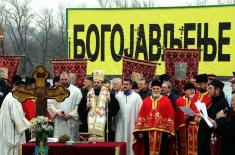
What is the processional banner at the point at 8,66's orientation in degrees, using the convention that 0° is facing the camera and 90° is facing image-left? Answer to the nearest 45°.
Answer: approximately 0°

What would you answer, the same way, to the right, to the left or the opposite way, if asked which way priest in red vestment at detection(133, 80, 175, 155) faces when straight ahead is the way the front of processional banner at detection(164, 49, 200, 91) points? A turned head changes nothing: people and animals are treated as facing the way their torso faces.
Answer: the same way

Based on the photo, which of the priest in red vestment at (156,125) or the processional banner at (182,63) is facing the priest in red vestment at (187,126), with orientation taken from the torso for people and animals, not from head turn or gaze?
the processional banner

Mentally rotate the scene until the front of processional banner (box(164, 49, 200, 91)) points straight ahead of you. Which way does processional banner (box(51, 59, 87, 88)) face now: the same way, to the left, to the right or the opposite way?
the same way

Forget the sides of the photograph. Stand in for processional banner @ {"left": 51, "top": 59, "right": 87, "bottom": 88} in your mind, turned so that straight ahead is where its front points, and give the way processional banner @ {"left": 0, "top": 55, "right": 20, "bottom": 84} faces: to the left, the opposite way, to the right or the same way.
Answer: the same way

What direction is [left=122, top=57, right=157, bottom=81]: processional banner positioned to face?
toward the camera

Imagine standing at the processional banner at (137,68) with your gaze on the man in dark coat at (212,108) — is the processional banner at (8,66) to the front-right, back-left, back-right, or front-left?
back-right

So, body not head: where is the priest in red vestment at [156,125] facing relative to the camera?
toward the camera

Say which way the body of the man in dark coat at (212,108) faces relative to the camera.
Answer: to the viewer's left

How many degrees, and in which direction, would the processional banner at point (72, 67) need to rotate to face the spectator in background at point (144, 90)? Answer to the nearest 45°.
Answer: approximately 45° to its left

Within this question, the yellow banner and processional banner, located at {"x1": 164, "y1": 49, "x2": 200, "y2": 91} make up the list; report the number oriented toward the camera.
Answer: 2

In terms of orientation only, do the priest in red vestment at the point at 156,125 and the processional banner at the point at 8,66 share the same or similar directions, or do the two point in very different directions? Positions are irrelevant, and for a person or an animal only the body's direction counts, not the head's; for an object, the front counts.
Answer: same or similar directions

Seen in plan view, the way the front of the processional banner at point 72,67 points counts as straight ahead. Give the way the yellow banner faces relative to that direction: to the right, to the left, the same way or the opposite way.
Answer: the same way

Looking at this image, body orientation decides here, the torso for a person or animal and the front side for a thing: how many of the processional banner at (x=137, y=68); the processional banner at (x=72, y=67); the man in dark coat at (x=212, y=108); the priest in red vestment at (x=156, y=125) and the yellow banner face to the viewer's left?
1

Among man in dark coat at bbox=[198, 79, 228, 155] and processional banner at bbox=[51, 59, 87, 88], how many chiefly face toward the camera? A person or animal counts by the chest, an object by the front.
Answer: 1
